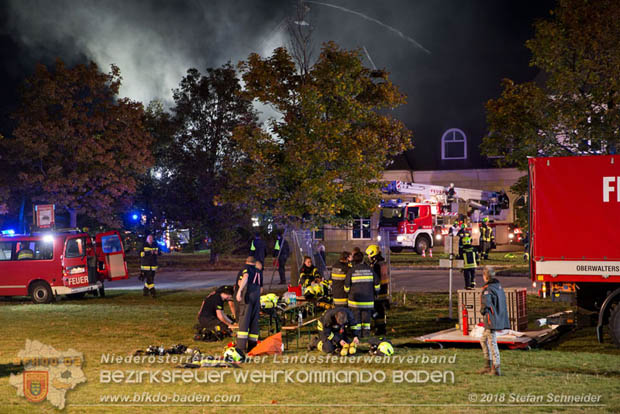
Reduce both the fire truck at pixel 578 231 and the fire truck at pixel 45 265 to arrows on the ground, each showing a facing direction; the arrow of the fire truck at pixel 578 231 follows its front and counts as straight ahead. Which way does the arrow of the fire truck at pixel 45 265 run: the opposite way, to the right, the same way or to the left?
the opposite way

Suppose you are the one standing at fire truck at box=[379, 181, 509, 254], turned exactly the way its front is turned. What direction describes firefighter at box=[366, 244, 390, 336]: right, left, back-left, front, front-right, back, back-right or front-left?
front-left

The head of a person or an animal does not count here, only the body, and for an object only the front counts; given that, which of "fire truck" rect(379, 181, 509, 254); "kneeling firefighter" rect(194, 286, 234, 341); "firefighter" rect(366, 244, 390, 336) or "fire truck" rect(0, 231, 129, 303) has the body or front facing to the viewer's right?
the kneeling firefighter

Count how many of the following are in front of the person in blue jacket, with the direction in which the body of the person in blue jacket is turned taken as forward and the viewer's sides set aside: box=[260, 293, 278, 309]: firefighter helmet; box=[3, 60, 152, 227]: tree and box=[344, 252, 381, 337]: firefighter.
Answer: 3

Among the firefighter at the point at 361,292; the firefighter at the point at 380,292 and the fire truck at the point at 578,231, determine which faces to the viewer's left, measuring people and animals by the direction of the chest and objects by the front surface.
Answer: the firefighter at the point at 380,292

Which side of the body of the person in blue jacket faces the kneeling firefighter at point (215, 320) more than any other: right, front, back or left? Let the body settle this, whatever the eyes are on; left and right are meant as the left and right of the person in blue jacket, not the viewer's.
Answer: front

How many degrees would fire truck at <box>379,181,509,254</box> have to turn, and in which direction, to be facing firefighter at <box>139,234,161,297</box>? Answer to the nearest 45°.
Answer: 0° — it already faces them

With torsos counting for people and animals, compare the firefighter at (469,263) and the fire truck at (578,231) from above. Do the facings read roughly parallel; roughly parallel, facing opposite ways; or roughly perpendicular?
roughly perpendicular
